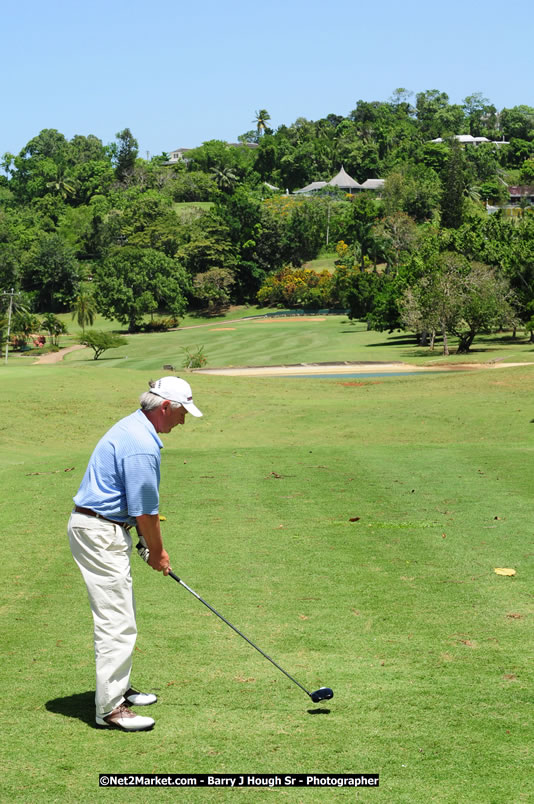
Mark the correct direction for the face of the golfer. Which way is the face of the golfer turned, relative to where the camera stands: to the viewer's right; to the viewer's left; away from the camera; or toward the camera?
to the viewer's right

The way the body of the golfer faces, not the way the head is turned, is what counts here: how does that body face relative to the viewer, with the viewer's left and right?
facing to the right of the viewer
